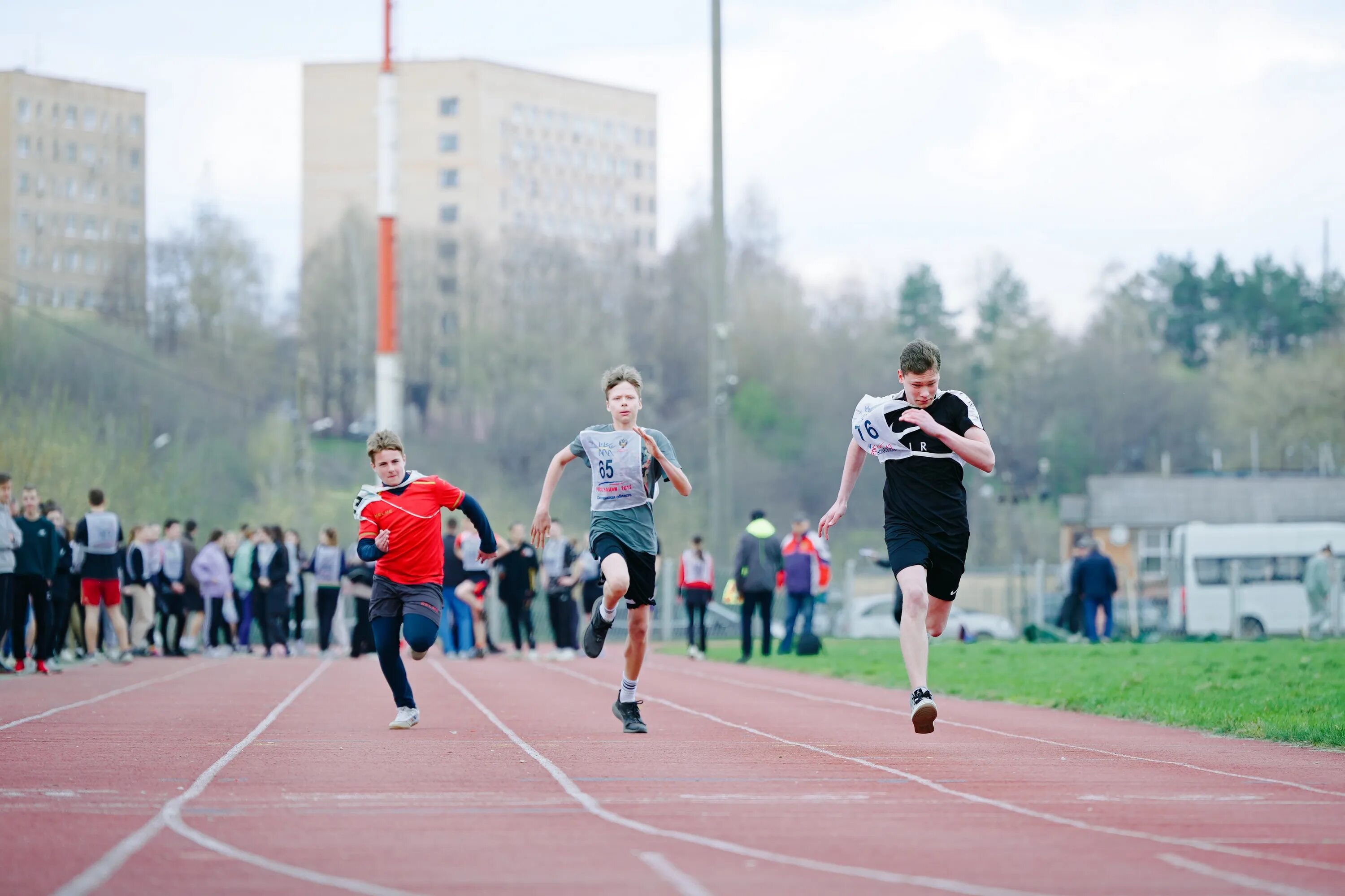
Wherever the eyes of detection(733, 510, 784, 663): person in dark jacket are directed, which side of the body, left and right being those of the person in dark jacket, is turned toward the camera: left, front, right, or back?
back

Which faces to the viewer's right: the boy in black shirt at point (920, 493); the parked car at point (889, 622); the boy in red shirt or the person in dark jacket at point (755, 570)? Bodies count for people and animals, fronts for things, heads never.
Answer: the parked car

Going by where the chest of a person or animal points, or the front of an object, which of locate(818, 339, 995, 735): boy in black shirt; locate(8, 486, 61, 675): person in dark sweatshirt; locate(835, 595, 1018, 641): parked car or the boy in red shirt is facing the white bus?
the parked car

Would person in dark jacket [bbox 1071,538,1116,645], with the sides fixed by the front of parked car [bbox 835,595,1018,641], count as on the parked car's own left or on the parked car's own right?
on the parked car's own right

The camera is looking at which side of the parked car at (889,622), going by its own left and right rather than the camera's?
right

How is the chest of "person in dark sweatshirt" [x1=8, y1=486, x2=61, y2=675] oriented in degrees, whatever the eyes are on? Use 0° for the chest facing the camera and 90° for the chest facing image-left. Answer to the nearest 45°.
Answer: approximately 0°

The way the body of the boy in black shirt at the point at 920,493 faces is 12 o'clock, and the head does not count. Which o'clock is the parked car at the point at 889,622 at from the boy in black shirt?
The parked car is roughly at 6 o'clock from the boy in black shirt.
